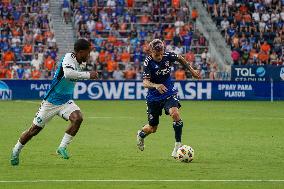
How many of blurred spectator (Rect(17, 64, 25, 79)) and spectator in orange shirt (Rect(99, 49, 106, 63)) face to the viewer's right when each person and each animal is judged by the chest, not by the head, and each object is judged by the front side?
0

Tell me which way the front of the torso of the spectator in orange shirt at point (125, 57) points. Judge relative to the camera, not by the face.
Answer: toward the camera

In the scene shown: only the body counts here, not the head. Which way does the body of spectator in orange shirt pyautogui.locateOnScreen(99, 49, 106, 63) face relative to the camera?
toward the camera

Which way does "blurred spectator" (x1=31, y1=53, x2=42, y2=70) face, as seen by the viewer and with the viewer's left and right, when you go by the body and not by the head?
facing the viewer

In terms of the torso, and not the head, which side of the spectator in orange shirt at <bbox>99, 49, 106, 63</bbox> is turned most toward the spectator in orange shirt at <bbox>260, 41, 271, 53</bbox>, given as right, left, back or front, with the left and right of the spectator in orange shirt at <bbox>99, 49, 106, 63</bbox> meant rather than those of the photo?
left

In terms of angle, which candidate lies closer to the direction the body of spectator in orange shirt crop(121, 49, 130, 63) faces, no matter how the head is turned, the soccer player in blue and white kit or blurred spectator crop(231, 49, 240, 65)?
the soccer player in blue and white kit

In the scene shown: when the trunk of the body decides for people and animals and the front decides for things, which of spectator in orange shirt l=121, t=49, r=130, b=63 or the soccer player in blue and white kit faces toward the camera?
the spectator in orange shirt

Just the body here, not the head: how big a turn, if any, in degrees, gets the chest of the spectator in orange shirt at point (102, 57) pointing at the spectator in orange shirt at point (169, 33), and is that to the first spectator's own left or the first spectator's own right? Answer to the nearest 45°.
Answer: approximately 135° to the first spectator's own left

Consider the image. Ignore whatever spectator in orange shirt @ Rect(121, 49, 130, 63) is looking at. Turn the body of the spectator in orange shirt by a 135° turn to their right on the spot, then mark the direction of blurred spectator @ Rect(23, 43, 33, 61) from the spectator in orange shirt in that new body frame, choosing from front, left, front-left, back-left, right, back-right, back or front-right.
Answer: front-left

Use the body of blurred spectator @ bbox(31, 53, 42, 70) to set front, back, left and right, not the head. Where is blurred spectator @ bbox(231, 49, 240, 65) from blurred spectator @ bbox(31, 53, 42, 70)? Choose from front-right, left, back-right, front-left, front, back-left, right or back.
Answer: left

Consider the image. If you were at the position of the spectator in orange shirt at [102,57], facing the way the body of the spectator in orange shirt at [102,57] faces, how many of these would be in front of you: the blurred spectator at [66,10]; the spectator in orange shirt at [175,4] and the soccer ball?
1

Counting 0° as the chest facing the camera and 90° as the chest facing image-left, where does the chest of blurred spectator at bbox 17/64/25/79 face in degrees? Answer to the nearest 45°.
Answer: approximately 0°

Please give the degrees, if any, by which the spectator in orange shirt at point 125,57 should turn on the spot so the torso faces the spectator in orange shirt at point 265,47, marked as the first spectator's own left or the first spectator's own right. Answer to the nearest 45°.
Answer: approximately 90° to the first spectator's own left

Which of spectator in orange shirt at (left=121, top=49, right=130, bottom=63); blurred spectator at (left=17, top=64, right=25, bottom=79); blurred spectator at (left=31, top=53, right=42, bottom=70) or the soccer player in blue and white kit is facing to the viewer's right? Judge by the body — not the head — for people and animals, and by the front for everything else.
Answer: the soccer player in blue and white kit
